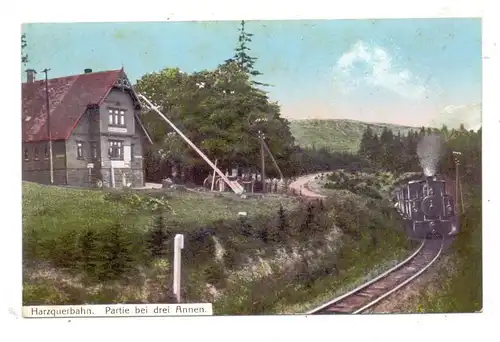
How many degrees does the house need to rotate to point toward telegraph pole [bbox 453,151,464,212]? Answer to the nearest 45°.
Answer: approximately 45° to its left

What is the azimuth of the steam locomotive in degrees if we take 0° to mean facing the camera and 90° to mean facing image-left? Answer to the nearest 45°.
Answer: approximately 0°

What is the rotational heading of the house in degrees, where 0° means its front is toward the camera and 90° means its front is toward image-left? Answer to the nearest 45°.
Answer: approximately 315°

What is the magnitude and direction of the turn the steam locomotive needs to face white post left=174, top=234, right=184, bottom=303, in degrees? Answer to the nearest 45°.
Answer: approximately 45° to its right
